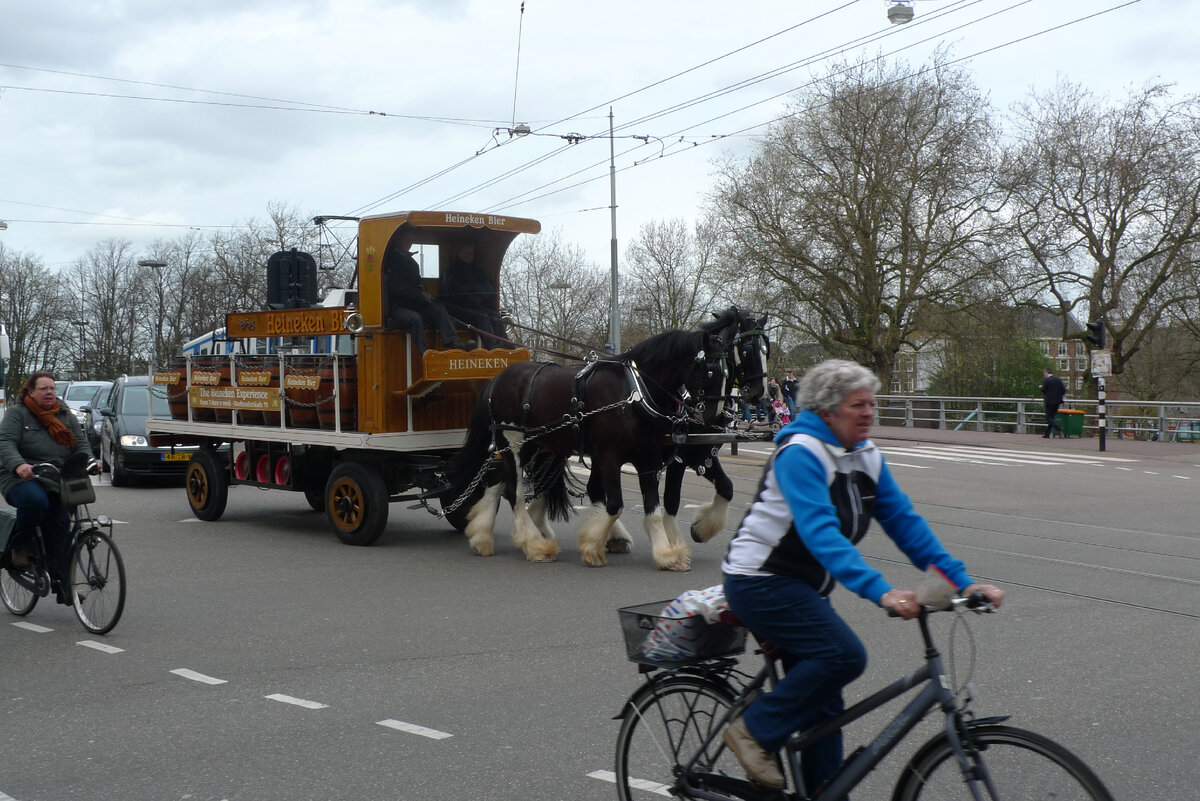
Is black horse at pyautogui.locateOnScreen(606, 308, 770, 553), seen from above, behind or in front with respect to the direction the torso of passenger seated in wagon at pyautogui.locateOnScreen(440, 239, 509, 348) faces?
in front

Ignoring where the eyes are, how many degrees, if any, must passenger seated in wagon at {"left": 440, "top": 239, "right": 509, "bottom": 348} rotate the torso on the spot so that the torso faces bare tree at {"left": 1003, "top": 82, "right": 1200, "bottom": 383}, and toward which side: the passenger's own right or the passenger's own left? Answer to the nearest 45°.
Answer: approximately 90° to the passenger's own left

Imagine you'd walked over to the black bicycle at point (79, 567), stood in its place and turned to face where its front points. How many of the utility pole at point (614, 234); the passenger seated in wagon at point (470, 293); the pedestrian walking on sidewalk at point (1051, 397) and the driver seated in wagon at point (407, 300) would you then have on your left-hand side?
4

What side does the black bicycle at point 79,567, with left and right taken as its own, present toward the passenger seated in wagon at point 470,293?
left

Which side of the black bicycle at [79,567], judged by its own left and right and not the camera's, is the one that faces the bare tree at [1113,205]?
left

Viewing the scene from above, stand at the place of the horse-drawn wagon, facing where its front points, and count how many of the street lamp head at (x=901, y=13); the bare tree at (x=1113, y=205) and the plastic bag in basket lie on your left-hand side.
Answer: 2

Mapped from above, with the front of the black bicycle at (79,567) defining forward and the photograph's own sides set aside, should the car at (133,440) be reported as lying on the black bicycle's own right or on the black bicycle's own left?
on the black bicycle's own left

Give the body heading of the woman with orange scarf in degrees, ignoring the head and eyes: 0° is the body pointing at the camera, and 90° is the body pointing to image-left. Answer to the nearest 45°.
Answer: approximately 315°

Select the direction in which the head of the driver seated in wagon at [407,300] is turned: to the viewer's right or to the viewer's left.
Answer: to the viewer's right

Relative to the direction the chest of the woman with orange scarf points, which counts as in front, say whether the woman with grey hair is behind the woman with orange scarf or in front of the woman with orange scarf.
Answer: in front

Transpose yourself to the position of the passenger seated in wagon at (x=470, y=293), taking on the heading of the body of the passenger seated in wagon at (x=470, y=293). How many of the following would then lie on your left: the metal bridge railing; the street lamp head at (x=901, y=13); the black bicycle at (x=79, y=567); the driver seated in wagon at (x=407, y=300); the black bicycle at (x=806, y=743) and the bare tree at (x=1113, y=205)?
3
